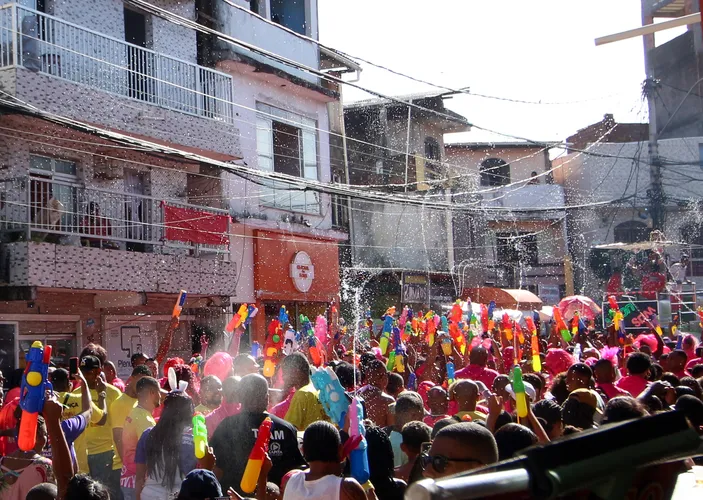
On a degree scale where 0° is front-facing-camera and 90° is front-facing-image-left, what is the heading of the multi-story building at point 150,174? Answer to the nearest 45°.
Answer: approximately 315°

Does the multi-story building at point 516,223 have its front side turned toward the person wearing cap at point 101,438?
yes

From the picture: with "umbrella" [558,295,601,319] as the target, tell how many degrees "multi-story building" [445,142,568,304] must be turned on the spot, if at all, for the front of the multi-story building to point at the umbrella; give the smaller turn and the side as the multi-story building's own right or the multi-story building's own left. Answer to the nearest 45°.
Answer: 0° — it already faces it

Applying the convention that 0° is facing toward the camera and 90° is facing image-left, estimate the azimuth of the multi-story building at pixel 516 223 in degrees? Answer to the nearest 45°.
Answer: approximately 0°

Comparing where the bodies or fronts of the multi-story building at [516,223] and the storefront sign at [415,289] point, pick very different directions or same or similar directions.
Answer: same or similar directions

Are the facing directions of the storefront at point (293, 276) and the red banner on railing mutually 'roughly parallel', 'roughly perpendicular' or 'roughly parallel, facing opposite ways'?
roughly parallel

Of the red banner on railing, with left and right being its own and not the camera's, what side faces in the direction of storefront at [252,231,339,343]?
left

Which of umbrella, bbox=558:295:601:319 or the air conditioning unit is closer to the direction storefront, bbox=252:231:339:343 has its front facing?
the umbrella

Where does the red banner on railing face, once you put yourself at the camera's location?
facing the viewer and to the right of the viewer

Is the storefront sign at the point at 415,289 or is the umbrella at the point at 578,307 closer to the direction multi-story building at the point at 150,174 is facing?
the umbrella

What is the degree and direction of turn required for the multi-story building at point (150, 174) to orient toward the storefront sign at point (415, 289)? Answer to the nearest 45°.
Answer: approximately 90° to its left

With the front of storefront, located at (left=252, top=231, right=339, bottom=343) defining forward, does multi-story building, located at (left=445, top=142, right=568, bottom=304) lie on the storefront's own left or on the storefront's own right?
on the storefront's own left

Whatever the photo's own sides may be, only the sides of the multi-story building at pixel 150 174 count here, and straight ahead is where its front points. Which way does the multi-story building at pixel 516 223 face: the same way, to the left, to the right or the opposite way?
to the right

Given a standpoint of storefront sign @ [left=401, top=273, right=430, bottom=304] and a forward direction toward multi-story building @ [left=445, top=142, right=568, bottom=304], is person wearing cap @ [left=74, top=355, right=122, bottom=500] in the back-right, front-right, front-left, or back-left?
back-right

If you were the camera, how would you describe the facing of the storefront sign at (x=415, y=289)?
facing the viewer

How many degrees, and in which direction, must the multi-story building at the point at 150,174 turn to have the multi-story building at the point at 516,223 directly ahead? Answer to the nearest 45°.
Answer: approximately 90° to its left

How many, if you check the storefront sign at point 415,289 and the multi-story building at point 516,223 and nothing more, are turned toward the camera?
2

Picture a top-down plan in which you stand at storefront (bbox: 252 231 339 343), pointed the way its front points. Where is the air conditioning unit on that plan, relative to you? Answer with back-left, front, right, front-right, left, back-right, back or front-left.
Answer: right
